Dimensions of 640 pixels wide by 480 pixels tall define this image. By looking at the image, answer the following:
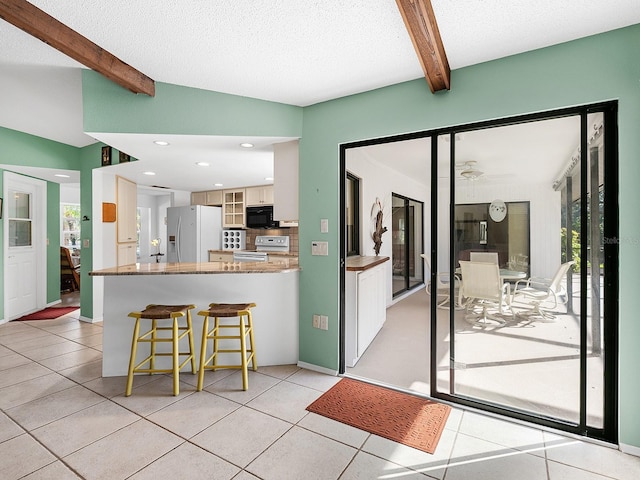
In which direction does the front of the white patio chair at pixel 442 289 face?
to the viewer's right

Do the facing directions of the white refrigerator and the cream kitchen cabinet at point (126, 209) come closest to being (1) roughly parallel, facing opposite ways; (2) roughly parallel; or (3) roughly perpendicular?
roughly perpendicular

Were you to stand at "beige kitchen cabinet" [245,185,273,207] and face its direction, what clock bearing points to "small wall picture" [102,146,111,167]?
The small wall picture is roughly at 2 o'clock from the beige kitchen cabinet.

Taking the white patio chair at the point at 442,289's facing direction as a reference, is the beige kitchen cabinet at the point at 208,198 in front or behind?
behind

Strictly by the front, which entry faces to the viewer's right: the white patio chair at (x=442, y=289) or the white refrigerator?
the white patio chair

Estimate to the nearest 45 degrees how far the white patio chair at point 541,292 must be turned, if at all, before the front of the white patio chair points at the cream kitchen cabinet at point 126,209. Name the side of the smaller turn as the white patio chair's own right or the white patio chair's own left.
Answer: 0° — it already faces it

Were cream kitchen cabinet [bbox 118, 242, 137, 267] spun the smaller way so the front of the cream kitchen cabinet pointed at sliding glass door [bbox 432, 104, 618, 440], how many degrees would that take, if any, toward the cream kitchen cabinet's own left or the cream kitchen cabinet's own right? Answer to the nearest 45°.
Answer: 0° — it already faces it

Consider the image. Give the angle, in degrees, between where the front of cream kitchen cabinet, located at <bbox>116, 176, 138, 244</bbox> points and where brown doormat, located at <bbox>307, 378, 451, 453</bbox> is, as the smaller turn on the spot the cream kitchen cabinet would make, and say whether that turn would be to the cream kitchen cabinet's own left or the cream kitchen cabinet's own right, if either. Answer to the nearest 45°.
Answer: approximately 45° to the cream kitchen cabinet's own right

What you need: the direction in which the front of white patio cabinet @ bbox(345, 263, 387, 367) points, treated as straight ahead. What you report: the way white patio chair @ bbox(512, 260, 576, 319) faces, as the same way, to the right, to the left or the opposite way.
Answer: the opposite way

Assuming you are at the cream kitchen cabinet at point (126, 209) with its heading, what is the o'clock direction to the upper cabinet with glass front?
The upper cabinet with glass front is roughly at 10 o'clock from the cream kitchen cabinet.

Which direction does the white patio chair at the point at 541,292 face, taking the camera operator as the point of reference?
facing to the left of the viewer

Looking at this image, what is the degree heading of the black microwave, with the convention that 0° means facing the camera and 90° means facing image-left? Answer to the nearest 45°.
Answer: approximately 0°

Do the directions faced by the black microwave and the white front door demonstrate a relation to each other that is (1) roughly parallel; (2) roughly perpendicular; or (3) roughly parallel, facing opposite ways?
roughly perpendicular

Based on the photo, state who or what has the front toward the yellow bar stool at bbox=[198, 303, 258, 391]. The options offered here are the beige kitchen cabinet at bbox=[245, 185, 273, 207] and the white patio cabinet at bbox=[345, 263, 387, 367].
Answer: the beige kitchen cabinet at bbox=[245, 185, 273, 207]

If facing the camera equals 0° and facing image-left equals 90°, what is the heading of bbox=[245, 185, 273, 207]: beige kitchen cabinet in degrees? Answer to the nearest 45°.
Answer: approximately 0°

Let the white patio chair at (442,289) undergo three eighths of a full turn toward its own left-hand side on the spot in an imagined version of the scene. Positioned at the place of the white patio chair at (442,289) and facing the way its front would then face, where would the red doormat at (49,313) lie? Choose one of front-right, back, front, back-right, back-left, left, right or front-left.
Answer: front-left

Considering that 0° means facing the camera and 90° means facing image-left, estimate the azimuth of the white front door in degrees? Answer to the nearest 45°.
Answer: approximately 315°
